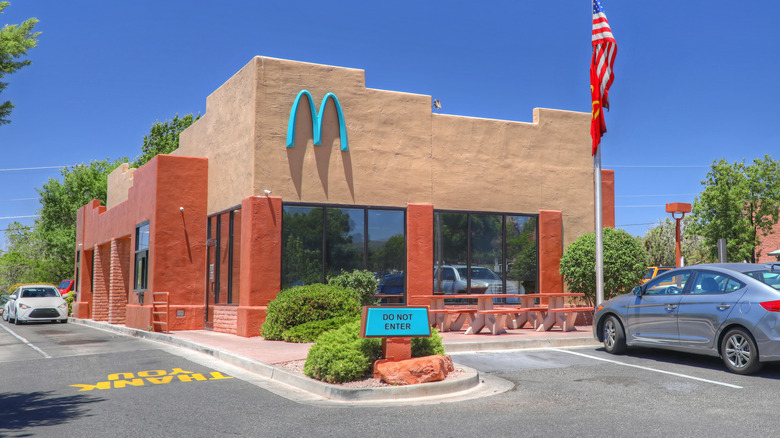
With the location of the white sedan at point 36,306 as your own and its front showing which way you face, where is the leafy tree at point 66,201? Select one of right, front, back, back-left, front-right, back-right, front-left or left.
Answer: back-left

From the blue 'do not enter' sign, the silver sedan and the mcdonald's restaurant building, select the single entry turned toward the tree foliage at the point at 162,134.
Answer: the silver sedan

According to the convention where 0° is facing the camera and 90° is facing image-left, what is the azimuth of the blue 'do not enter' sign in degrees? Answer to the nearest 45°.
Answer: approximately 0°

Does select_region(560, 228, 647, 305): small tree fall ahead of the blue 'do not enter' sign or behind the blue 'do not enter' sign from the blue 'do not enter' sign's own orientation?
behind

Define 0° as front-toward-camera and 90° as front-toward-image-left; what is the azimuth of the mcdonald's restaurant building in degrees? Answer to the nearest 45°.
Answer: approximately 315°

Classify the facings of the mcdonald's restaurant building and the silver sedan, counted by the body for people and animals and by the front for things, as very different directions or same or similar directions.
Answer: very different directions

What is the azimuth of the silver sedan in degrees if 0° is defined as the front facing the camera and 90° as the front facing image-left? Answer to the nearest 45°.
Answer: approximately 135°

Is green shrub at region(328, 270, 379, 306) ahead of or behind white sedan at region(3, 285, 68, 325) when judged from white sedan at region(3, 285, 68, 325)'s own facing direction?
ahead

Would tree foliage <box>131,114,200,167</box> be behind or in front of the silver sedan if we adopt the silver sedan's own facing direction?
in front

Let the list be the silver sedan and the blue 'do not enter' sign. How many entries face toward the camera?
1

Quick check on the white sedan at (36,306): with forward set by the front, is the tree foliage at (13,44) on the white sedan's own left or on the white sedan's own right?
on the white sedan's own right

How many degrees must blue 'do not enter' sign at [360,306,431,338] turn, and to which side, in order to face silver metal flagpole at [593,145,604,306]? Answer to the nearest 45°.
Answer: approximately 135° to its left
